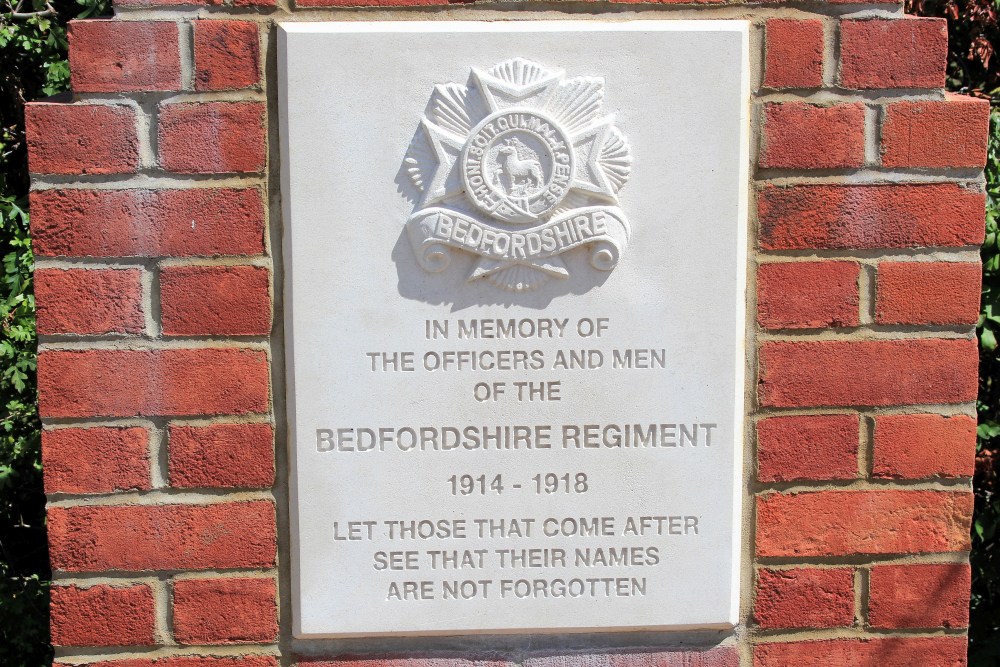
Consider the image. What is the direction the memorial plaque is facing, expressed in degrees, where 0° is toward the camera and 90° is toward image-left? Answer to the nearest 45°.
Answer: approximately 0°
